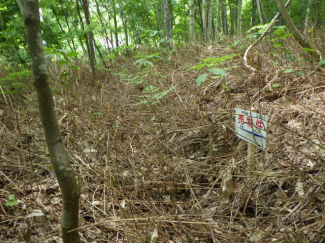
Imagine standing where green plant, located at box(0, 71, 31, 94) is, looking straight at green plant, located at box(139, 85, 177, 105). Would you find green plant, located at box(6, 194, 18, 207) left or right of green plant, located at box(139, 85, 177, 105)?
right

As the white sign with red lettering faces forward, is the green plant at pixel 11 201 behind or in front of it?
in front

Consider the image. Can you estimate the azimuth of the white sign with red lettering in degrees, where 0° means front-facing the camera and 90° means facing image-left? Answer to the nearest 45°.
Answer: approximately 45°

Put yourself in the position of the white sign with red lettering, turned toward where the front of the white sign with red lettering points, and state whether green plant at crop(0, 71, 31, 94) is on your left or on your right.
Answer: on your right

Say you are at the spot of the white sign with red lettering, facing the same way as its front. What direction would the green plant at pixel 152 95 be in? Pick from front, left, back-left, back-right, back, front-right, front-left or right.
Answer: right
